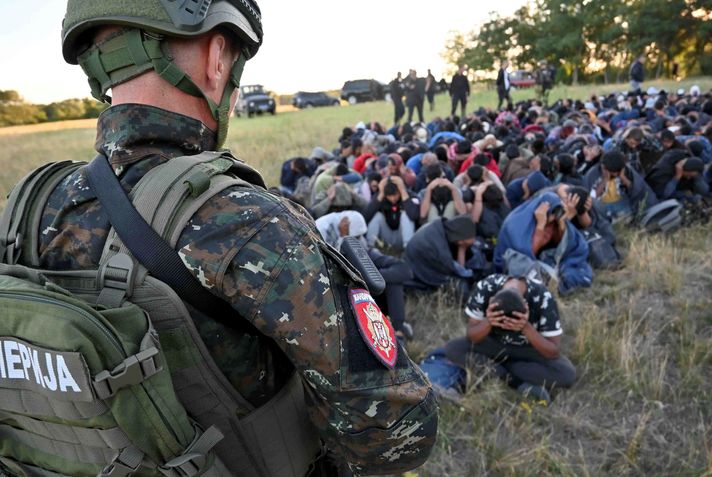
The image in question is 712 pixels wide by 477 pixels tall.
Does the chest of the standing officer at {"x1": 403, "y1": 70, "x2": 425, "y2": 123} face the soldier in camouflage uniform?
yes

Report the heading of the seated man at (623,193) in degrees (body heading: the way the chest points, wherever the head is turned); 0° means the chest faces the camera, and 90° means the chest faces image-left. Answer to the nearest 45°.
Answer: approximately 0°

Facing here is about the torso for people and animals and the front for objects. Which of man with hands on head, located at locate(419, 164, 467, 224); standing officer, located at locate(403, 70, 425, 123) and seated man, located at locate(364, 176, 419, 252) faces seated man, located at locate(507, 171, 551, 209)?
the standing officer

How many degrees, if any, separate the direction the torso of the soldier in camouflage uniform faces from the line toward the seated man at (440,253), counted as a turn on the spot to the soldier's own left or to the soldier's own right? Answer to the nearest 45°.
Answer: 0° — they already face them

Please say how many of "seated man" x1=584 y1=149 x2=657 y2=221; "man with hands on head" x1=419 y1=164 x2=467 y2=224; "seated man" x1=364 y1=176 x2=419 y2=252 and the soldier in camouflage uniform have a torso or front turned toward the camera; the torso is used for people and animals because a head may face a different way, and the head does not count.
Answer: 3

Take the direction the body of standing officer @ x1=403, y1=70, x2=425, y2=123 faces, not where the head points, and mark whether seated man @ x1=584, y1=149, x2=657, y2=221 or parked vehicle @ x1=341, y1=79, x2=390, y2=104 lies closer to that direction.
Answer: the seated man

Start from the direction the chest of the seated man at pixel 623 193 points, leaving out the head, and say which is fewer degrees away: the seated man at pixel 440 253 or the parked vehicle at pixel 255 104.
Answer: the seated man

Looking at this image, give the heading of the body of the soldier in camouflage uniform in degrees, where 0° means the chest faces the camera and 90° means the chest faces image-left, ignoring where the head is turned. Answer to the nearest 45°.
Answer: approximately 225°

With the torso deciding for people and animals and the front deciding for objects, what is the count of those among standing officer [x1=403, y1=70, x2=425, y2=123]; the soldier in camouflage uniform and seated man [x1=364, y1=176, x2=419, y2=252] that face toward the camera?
2
